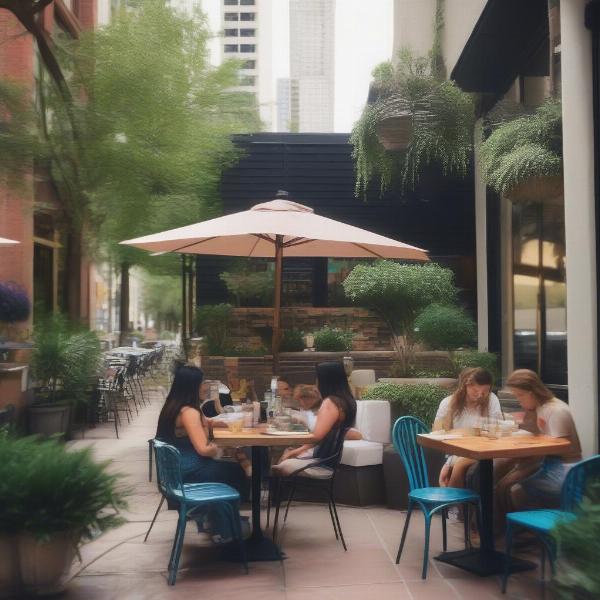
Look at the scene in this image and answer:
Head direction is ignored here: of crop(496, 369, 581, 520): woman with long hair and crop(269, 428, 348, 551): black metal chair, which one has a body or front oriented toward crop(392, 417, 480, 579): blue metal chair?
the woman with long hair

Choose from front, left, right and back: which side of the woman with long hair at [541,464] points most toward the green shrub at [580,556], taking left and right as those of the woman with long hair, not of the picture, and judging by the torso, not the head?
left

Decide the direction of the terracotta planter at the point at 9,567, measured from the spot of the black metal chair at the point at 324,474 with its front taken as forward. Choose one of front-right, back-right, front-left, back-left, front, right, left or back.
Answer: front-left

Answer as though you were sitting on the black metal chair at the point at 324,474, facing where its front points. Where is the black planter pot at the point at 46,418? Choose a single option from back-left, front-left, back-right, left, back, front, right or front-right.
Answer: front-right

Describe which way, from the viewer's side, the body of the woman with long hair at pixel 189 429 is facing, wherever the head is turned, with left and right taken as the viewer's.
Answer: facing to the right of the viewer

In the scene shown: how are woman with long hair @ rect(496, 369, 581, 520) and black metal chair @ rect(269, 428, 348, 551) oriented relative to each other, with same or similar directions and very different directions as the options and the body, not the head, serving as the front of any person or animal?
same or similar directions

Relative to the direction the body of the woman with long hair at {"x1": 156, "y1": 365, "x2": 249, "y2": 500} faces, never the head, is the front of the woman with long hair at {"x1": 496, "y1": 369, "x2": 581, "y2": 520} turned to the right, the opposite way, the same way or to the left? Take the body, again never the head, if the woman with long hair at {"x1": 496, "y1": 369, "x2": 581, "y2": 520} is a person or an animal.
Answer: the opposite way

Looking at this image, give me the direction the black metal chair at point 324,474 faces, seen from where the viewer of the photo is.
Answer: facing to the left of the viewer

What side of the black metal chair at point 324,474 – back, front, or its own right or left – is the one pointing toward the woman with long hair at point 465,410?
back

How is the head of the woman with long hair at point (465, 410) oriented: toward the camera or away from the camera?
toward the camera

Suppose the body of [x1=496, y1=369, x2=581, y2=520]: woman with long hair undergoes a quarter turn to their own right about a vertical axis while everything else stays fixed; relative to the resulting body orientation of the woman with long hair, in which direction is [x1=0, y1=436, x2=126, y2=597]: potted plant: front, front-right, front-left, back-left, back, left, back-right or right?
back-left

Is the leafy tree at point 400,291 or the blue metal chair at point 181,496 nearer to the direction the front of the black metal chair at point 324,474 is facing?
the blue metal chair

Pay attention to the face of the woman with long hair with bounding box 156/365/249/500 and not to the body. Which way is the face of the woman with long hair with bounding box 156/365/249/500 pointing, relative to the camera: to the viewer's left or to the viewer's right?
to the viewer's right

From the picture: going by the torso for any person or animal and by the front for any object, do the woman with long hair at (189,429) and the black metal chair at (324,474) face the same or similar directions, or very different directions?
very different directions

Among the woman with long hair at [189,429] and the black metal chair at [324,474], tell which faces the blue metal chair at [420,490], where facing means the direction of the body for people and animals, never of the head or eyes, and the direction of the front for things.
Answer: the woman with long hair

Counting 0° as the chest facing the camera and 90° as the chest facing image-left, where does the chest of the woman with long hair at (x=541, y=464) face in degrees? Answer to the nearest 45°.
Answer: approximately 90°

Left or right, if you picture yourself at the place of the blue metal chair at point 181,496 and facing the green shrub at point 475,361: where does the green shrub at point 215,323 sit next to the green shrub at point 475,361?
left

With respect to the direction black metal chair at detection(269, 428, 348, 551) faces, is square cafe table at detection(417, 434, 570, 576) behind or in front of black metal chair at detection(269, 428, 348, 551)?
behind
